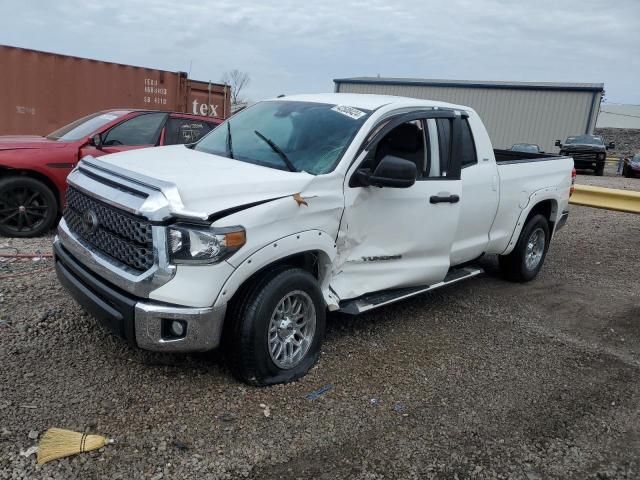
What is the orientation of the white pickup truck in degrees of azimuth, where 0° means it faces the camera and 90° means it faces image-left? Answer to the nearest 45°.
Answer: approximately 45°

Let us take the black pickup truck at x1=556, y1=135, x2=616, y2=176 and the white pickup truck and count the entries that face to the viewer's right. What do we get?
0

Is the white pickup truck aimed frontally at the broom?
yes

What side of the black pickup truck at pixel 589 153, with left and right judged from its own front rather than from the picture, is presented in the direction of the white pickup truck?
front

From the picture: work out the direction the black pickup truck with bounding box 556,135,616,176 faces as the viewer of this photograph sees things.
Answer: facing the viewer

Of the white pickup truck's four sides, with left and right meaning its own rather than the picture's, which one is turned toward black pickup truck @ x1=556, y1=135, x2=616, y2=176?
back

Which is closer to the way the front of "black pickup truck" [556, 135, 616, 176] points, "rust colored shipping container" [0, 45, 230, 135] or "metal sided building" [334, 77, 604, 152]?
the rust colored shipping container

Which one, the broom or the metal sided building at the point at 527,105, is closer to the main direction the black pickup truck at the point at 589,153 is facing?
the broom

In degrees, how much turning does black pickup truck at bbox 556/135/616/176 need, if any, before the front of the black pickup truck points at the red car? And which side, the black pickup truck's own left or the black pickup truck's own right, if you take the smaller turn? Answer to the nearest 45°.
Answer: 0° — it already faces it

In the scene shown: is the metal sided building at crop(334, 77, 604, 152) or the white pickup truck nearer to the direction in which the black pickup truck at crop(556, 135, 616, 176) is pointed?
the white pickup truck

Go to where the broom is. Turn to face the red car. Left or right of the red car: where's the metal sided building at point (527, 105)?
right

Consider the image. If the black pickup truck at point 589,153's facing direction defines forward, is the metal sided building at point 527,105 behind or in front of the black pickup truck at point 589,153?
behind

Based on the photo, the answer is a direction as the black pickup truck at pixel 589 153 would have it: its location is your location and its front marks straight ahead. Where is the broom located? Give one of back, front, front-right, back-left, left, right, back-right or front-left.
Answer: front

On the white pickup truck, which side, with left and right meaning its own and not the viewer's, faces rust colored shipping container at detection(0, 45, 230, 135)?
right
